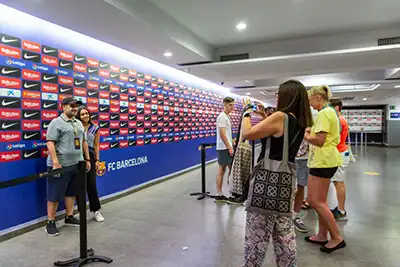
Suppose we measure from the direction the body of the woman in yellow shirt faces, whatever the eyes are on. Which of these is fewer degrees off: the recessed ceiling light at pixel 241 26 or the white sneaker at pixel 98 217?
the white sneaker

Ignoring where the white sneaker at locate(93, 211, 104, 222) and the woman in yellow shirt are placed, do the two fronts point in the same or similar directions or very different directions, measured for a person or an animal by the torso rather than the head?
very different directions

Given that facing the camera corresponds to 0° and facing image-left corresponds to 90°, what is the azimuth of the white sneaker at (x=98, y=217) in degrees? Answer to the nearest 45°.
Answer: approximately 315°

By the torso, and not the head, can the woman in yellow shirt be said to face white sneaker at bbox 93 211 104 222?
yes

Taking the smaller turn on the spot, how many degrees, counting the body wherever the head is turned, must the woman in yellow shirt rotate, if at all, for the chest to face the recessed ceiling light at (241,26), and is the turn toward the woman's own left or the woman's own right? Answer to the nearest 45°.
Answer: approximately 45° to the woman's own right

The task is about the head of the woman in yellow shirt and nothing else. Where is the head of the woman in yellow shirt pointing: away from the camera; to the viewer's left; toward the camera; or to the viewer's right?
to the viewer's left

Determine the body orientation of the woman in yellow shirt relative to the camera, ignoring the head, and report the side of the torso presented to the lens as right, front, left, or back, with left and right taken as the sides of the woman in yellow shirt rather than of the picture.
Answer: left
